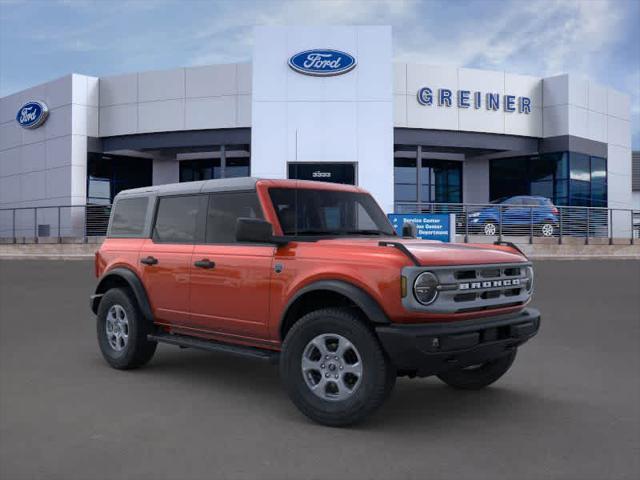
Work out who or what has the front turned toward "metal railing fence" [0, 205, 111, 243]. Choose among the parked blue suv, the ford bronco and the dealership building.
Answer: the parked blue suv

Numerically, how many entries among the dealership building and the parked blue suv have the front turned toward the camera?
1

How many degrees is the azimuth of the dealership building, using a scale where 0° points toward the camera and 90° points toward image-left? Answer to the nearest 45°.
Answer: approximately 0°

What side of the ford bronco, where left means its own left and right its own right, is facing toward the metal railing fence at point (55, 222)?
back

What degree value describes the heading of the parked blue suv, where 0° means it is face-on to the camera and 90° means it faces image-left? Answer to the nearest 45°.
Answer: approximately 90°

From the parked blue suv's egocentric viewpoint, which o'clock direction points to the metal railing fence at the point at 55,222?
The metal railing fence is roughly at 12 o'clock from the parked blue suv.

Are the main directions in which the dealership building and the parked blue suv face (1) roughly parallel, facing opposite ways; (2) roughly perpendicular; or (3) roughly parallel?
roughly perpendicular

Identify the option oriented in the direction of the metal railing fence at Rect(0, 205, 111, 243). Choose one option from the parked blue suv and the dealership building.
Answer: the parked blue suv

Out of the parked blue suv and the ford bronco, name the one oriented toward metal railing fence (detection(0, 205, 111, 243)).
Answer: the parked blue suv

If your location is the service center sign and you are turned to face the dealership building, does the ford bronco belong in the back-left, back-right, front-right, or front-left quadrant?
back-left

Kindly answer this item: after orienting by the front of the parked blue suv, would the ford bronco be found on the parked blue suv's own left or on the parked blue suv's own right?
on the parked blue suv's own left

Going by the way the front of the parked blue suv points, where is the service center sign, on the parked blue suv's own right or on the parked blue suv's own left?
on the parked blue suv's own left

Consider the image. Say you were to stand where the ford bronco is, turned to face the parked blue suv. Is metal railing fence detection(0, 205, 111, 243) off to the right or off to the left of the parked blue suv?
left

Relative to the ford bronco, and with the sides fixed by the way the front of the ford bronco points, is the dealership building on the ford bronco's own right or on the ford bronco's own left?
on the ford bronco's own left
